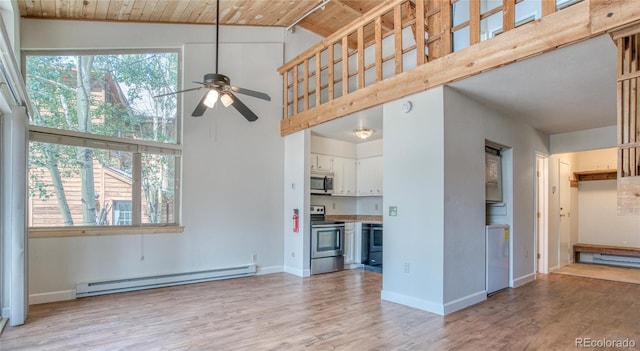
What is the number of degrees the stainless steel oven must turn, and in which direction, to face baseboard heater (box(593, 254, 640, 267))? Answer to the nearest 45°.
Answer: approximately 45° to its left

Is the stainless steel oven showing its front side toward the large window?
no

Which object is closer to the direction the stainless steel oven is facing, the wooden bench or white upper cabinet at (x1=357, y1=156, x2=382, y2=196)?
the wooden bench

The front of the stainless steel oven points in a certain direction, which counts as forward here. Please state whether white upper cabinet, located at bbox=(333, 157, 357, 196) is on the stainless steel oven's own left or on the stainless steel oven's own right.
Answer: on the stainless steel oven's own left

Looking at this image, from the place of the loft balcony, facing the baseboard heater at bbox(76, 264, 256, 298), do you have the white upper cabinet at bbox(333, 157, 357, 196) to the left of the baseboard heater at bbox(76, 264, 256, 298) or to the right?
right

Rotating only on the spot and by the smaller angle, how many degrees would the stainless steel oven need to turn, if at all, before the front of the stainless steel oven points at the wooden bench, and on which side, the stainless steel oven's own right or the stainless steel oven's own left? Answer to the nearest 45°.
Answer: approximately 45° to the stainless steel oven's own left

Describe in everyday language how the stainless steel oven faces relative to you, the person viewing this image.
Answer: facing the viewer and to the right of the viewer

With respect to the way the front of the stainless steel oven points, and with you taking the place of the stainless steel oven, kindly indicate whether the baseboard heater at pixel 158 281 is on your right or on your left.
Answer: on your right

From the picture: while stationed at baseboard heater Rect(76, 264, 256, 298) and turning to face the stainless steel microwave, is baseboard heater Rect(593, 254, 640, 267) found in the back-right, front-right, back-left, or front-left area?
front-right
